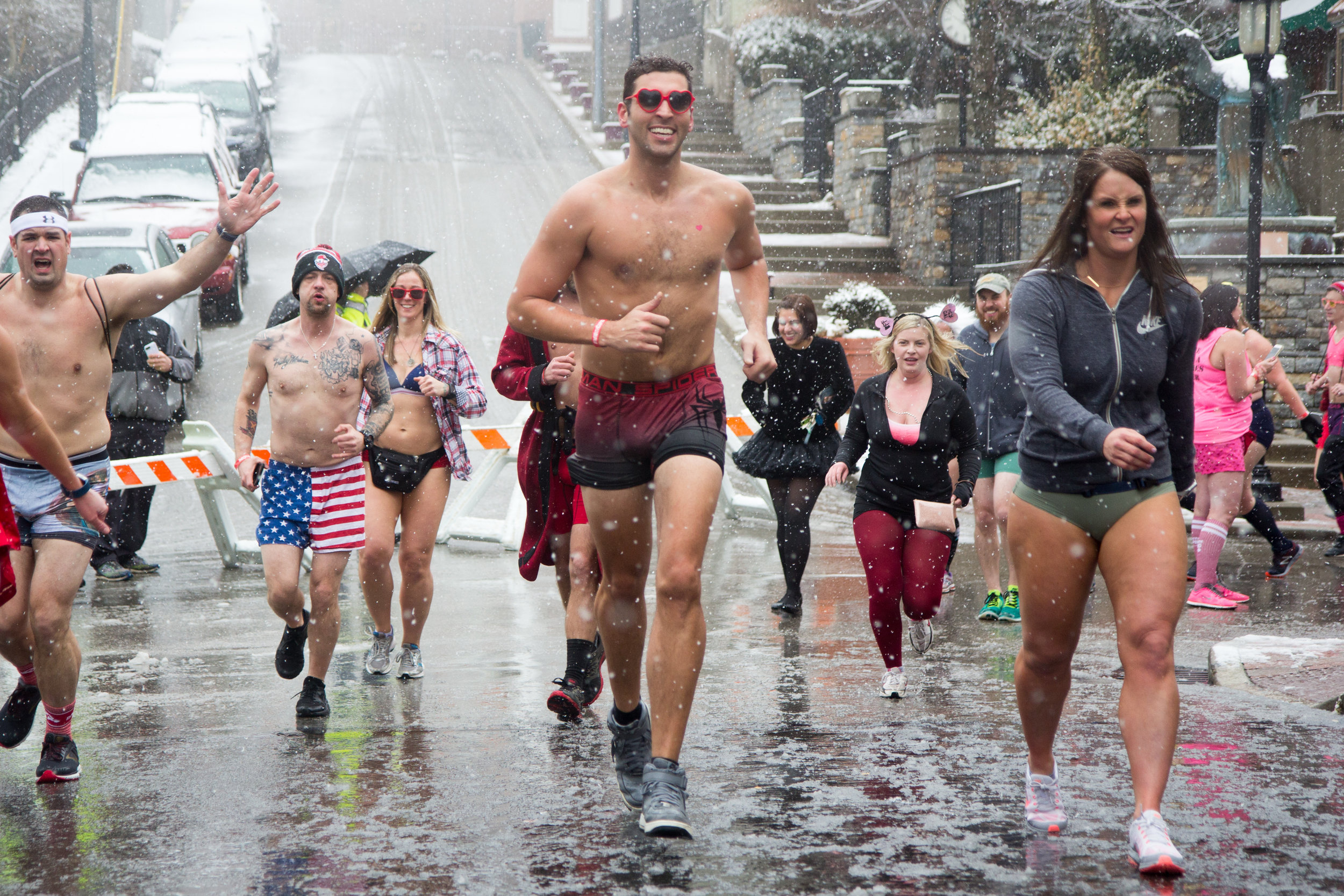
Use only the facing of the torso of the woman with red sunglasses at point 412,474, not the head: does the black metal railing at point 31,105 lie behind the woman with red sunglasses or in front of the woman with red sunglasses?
behind

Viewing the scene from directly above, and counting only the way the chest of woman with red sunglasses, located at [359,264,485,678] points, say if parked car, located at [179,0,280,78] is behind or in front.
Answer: behind

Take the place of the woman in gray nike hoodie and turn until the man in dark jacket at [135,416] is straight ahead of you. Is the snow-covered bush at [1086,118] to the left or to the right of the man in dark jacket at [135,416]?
right

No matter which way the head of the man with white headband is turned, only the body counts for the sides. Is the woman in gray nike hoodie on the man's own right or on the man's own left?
on the man's own left

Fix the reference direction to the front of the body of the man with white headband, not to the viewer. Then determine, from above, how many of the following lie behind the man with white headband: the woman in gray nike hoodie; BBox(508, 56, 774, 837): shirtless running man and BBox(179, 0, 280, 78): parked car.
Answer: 1

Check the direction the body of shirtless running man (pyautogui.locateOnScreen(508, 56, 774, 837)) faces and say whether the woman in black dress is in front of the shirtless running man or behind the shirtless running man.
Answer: behind
